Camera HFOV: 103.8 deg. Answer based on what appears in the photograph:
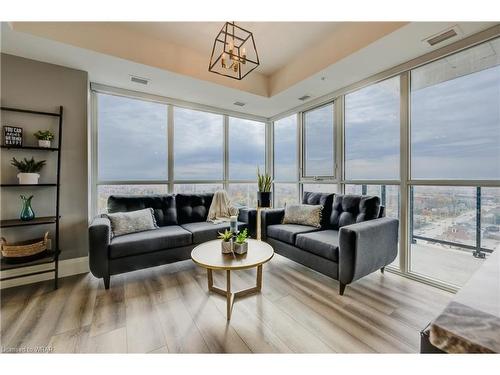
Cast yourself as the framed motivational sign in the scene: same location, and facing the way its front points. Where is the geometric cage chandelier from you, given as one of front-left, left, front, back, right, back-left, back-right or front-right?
front-left

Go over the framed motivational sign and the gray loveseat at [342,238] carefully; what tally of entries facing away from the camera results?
0

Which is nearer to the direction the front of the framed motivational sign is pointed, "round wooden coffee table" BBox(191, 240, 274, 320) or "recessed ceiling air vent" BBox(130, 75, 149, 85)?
the round wooden coffee table

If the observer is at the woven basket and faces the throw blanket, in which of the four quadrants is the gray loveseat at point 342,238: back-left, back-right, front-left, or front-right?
front-right

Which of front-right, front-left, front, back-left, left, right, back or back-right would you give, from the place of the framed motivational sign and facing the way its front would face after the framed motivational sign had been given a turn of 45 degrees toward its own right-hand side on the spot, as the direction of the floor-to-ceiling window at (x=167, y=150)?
back-left

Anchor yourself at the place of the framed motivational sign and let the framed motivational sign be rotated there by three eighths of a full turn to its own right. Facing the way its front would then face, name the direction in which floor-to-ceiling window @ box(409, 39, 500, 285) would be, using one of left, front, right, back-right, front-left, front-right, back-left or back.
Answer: back

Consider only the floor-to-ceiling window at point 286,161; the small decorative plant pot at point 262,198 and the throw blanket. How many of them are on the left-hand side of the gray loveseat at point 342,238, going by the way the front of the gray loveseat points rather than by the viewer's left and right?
0

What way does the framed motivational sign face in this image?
toward the camera

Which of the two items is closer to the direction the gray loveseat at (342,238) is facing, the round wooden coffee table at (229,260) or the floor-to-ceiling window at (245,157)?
the round wooden coffee table

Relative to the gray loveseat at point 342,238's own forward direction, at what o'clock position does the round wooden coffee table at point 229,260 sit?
The round wooden coffee table is roughly at 12 o'clock from the gray loveseat.

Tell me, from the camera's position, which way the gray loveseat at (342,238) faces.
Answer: facing the viewer and to the left of the viewer
